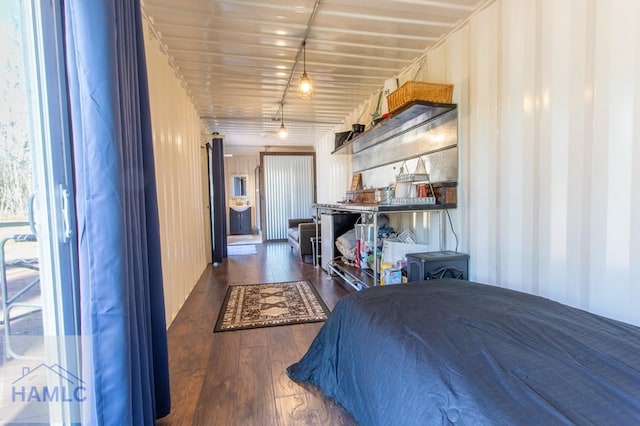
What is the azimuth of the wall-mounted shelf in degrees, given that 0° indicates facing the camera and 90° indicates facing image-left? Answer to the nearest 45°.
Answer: approximately 90°

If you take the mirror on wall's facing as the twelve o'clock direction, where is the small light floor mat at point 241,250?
The small light floor mat is roughly at 12 o'clock from the mirror on wall.

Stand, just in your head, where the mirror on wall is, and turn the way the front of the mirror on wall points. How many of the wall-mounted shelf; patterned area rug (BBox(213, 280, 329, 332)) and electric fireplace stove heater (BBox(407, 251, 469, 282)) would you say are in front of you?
3

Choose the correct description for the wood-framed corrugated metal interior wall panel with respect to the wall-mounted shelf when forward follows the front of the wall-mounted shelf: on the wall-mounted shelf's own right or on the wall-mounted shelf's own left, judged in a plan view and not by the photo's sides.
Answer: on the wall-mounted shelf's own right

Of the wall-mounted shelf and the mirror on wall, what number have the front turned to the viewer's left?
1

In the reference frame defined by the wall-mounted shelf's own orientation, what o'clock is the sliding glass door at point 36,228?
The sliding glass door is roughly at 10 o'clock from the wall-mounted shelf.

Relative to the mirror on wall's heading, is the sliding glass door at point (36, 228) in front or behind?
in front

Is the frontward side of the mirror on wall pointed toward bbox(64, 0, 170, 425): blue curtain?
yes

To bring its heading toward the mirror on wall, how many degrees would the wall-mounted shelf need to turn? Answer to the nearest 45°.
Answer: approximately 45° to its right

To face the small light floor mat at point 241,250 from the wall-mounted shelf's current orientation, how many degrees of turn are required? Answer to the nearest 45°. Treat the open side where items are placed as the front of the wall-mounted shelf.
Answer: approximately 45° to its right

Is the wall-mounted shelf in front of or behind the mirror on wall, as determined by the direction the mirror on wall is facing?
in front

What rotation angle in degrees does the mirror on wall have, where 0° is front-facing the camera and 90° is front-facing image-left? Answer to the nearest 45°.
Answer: approximately 0°
